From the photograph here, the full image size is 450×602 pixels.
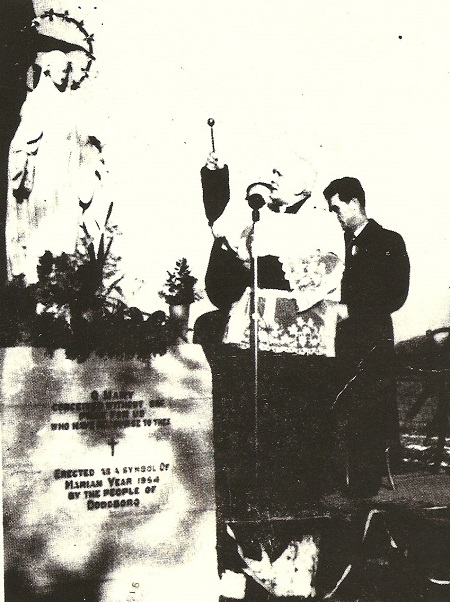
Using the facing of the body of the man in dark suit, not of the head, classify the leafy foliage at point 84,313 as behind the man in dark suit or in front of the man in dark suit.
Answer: in front

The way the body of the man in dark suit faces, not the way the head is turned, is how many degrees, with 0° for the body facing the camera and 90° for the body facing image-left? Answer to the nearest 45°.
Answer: approximately 45°

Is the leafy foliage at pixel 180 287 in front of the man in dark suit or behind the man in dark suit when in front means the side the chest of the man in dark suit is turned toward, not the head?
in front
